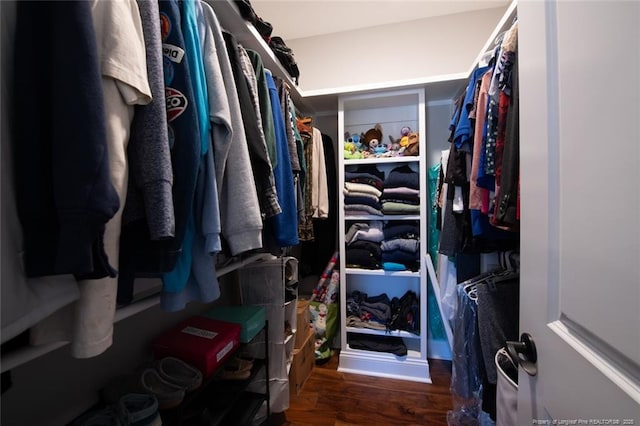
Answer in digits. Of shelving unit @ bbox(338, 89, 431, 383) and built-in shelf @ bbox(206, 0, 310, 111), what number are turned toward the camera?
1

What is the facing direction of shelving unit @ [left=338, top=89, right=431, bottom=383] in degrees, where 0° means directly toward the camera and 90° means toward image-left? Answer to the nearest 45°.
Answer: approximately 0°

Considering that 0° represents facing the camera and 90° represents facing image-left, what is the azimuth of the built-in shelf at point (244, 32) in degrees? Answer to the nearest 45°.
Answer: approximately 270°

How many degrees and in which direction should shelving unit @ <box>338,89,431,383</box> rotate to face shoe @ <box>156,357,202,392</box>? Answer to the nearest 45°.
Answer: approximately 45° to its right

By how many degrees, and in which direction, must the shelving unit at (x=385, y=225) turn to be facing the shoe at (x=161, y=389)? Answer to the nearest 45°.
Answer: approximately 45° to its right

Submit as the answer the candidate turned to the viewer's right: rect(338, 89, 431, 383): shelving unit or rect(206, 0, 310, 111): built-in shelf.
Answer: the built-in shelf
